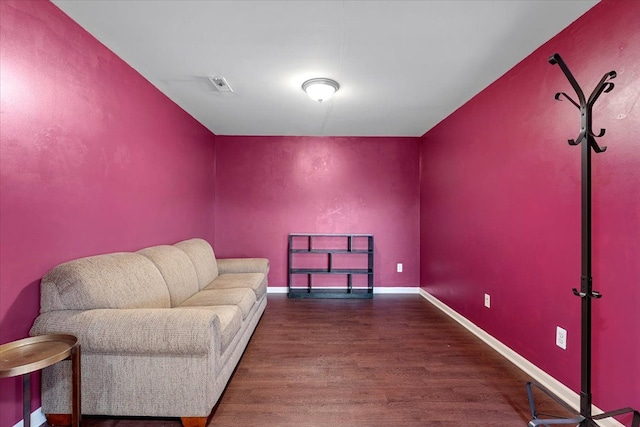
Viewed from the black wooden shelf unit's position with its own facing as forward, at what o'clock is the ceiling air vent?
The ceiling air vent is roughly at 1 o'clock from the black wooden shelf unit.

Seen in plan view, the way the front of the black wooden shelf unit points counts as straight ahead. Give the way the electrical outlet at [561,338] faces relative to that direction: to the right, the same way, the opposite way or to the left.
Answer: to the right

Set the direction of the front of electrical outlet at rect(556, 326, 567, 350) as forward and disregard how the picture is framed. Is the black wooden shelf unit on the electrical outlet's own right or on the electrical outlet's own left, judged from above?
on the electrical outlet's own right

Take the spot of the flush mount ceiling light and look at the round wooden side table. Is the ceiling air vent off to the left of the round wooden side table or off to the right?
right

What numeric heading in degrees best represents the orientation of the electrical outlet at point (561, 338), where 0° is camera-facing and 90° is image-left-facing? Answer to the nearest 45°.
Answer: approximately 45°

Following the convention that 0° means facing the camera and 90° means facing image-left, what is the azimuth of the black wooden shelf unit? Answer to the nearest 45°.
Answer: approximately 0°

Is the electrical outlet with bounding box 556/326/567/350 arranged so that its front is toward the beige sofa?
yes

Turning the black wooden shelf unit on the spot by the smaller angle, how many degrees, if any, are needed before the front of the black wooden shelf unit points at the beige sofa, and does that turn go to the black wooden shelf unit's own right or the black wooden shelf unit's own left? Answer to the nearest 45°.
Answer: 0° — it already faces it

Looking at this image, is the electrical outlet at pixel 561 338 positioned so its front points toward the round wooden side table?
yes
